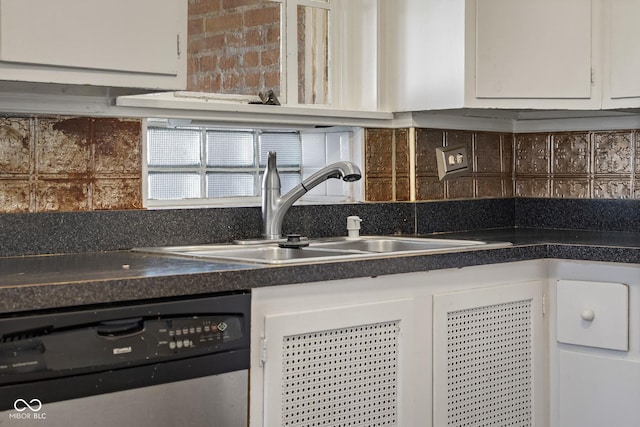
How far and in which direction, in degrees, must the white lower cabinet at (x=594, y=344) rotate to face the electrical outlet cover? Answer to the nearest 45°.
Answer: approximately 90° to its right

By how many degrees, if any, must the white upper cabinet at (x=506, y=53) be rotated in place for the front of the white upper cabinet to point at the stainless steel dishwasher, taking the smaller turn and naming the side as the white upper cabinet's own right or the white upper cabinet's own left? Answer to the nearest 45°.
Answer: approximately 45° to the white upper cabinet's own right

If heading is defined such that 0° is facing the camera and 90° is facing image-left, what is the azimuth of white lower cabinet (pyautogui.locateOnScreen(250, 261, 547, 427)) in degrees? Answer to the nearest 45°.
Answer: approximately 315°

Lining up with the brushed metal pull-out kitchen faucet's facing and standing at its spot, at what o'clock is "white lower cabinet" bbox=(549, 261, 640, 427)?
The white lower cabinet is roughly at 12 o'clock from the brushed metal pull-out kitchen faucet.

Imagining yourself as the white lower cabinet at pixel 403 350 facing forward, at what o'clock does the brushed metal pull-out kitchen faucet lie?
The brushed metal pull-out kitchen faucet is roughly at 6 o'clock from the white lower cabinet.

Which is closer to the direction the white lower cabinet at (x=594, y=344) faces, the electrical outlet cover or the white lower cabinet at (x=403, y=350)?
the white lower cabinet

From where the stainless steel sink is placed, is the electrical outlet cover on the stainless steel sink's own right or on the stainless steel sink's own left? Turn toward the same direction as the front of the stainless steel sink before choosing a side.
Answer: on the stainless steel sink's own left

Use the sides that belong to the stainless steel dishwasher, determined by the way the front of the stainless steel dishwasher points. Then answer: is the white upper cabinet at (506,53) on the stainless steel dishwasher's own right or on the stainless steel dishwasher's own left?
on the stainless steel dishwasher's own left

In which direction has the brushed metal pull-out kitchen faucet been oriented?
to the viewer's right

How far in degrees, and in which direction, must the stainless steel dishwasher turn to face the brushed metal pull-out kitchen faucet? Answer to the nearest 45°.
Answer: approximately 90° to its left

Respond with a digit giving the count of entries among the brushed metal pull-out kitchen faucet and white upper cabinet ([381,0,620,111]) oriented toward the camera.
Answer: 1

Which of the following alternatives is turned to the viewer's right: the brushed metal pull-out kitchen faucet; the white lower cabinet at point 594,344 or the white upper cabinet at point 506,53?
the brushed metal pull-out kitchen faucet

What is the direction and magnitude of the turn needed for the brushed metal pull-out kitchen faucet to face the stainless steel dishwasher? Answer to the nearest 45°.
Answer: approximately 90° to its right

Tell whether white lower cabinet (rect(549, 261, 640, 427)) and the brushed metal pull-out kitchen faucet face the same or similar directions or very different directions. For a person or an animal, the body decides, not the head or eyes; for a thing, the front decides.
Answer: very different directions

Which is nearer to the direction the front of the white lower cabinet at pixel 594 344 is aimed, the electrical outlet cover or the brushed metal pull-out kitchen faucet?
the brushed metal pull-out kitchen faucet
